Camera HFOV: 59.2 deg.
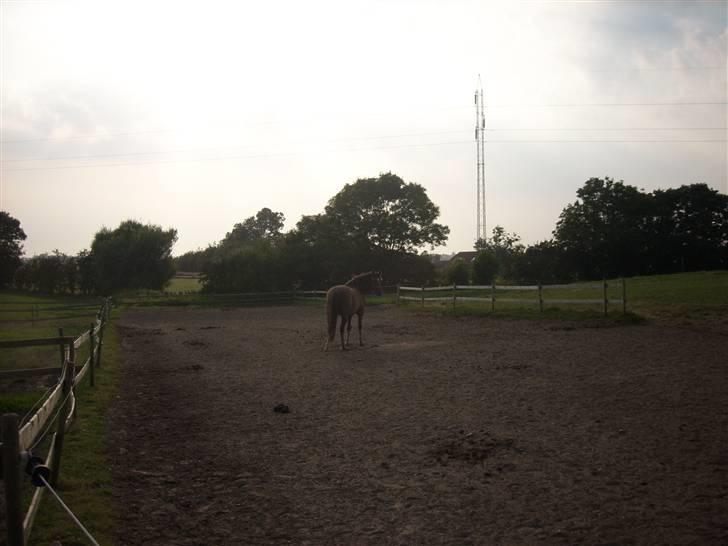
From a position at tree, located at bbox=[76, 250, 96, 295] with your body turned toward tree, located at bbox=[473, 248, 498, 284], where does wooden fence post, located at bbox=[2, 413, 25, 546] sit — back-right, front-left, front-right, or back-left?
front-right

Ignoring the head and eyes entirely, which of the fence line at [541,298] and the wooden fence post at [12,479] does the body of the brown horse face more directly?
the fence line

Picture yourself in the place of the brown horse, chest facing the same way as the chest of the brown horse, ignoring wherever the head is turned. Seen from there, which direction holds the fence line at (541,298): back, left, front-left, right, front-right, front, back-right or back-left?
front

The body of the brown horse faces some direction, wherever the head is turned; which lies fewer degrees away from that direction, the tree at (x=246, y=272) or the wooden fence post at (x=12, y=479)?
the tree

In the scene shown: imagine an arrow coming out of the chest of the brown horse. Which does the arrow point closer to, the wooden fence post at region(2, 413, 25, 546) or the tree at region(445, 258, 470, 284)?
the tree

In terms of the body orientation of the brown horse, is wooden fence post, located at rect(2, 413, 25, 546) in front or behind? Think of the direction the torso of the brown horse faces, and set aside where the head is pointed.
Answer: behind

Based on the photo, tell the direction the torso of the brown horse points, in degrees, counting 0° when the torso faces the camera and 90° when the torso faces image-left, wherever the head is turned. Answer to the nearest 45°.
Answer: approximately 225°

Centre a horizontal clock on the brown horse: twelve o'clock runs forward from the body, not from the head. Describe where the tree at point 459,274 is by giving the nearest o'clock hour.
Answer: The tree is roughly at 11 o'clock from the brown horse.

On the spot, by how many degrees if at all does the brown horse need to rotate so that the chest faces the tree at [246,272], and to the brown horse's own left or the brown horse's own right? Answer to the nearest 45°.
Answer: approximately 45° to the brown horse's own left

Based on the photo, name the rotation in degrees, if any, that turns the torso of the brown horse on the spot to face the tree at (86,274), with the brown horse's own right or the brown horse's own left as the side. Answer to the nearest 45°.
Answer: approximately 90° to the brown horse's own left

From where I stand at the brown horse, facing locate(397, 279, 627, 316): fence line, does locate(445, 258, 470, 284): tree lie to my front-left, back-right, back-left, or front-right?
front-left

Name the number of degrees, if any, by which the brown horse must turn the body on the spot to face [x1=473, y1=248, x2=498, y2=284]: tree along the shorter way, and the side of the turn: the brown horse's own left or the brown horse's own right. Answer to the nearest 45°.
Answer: approximately 45° to the brown horse's own left
